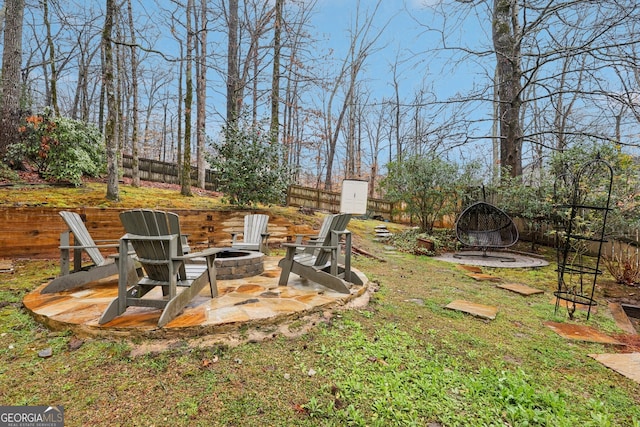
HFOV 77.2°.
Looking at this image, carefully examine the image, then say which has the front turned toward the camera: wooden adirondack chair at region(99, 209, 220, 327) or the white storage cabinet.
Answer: the white storage cabinet

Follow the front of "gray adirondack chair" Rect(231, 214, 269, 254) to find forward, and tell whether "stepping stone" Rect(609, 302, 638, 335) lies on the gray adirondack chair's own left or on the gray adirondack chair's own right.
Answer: on the gray adirondack chair's own left

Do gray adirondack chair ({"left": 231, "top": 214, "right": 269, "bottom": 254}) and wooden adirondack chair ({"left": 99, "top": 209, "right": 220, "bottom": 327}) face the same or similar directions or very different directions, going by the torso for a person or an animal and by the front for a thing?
very different directions

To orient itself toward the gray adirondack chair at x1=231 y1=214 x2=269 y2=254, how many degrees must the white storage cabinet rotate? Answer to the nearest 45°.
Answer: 0° — it already faces it

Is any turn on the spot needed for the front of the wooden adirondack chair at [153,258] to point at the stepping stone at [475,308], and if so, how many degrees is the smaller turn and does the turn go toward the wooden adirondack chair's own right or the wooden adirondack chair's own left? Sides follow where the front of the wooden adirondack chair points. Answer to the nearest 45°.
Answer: approximately 45° to the wooden adirondack chair's own right

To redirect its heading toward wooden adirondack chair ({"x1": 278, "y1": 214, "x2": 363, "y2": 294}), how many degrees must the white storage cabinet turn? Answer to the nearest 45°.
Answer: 0° — it already faces it

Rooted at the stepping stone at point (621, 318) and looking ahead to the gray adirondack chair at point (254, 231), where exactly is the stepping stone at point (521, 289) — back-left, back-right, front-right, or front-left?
front-right

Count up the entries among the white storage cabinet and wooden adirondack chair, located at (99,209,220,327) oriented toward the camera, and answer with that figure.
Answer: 1

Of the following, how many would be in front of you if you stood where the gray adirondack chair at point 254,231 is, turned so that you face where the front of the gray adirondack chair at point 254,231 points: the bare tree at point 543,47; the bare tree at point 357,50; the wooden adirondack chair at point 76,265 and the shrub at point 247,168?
1

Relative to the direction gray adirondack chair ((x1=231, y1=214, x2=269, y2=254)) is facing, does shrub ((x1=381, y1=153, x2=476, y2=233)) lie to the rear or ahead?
to the rear

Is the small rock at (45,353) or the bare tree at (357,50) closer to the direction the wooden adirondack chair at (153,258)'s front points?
the bare tree

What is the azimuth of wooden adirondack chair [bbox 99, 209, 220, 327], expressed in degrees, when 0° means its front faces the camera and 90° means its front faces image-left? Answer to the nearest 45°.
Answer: approximately 225°

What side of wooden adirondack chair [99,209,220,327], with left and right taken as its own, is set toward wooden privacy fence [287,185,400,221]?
front

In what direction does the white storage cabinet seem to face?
toward the camera

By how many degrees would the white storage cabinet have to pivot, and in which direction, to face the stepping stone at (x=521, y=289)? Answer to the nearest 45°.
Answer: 0° — it already faces it
